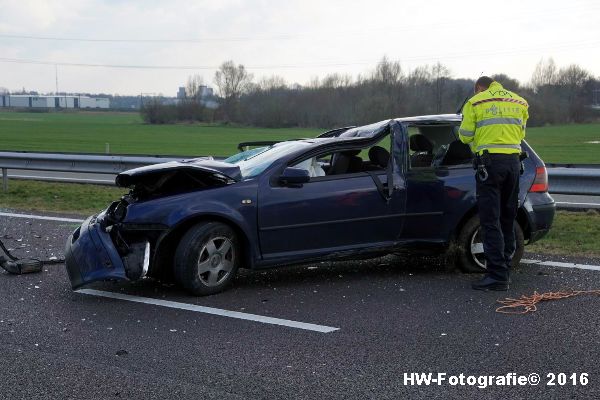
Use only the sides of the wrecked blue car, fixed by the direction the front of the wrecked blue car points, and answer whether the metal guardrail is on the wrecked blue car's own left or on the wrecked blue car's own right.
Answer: on the wrecked blue car's own right

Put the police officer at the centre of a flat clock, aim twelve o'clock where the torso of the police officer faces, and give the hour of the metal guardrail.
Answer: The metal guardrail is roughly at 12 o'clock from the police officer.

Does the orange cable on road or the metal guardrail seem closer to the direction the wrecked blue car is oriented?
the metal guardrail

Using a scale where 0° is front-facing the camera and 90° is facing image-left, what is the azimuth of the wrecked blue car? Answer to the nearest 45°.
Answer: approximately 90°

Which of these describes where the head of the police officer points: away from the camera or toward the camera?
away from the camera

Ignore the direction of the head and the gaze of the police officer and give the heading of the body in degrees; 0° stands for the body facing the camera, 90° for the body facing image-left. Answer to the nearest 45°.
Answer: approximately 135°
